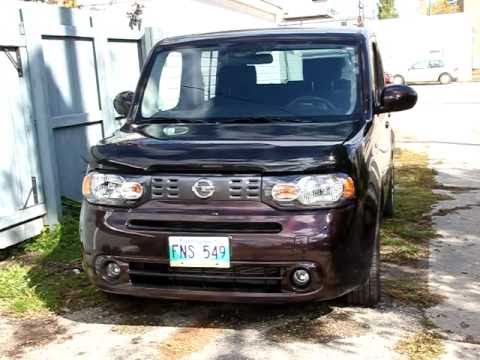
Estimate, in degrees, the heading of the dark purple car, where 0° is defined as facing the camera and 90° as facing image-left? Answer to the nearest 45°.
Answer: approximately 0°

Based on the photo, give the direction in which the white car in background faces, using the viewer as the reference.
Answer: facing to the left of the viewer

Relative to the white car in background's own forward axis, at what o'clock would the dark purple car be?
The dark purple car is roughly at 9 o'clock from the white car in background.

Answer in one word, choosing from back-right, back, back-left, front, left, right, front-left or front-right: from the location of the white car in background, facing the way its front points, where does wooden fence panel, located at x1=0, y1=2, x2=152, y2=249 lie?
left

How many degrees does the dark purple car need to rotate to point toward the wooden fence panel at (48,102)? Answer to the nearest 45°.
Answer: approximately 135° to its right

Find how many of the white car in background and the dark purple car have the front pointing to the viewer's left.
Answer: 1

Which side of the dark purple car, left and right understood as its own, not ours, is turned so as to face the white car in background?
back

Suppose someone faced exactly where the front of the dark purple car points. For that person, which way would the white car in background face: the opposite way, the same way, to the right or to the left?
to the right
